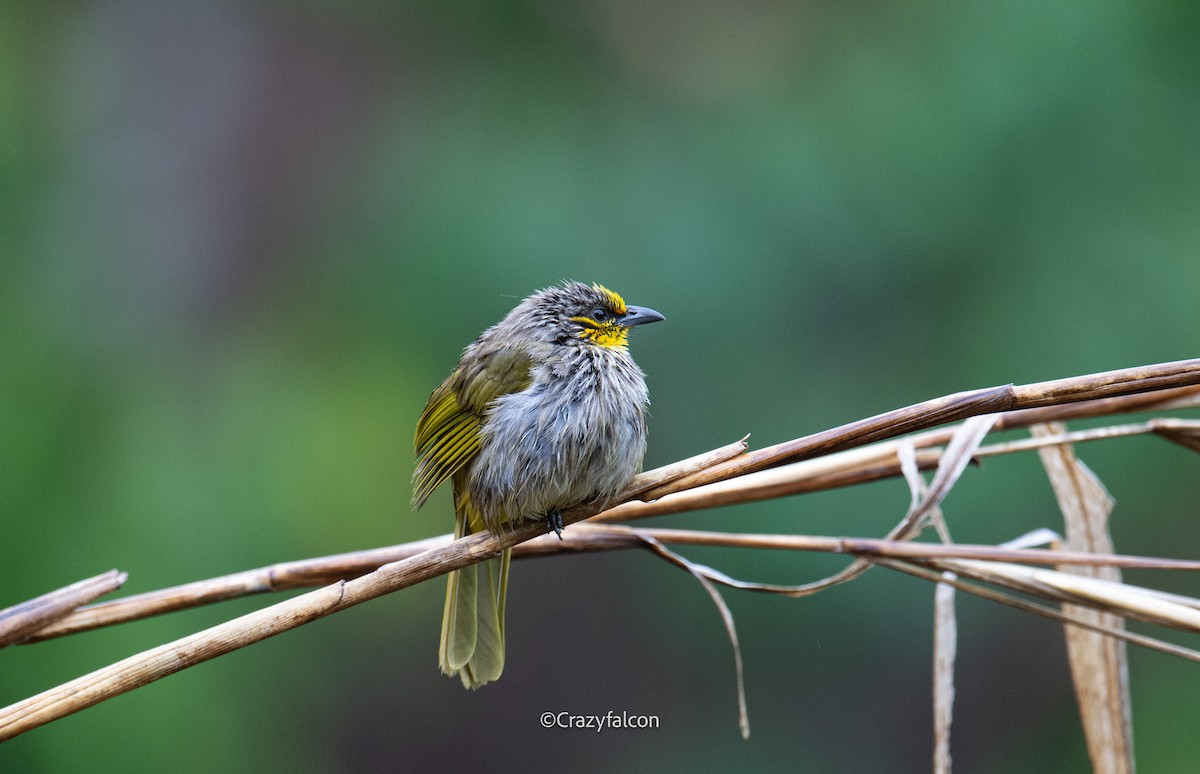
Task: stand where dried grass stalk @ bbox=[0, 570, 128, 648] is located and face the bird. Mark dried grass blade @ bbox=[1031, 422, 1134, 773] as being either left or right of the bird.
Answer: right

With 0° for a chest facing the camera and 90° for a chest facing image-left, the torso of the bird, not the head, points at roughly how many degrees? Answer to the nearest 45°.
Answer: approximately 315°

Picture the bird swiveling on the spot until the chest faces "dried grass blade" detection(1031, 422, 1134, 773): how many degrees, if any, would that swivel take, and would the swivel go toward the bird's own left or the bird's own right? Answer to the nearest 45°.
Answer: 0° — it already faces it

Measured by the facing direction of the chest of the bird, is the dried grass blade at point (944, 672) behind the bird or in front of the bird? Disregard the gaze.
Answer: in front

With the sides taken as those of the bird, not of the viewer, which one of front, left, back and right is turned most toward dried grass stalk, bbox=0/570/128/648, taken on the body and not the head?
right
